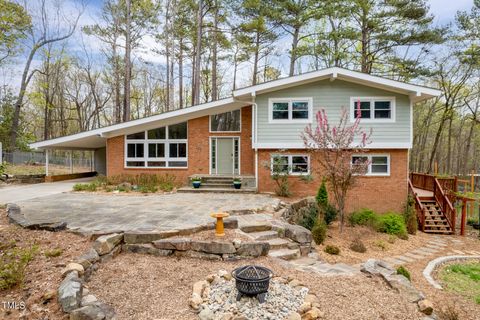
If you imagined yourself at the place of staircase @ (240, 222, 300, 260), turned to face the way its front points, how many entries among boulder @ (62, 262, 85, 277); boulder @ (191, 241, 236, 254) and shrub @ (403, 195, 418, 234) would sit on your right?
2

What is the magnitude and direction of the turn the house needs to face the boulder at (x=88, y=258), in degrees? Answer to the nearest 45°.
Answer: approximately 45° to its right

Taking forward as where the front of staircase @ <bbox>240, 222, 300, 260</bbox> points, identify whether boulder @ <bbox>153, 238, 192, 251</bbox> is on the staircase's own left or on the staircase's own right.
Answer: on the staircase's own right

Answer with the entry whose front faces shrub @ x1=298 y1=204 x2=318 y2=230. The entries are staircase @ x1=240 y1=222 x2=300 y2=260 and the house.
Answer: the house

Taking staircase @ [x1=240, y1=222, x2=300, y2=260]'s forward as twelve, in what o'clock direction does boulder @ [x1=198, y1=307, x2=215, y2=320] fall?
The boulder is roughly at 2 o'clock from the staircase.

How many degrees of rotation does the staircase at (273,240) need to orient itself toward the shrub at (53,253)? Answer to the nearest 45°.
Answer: approximately 90° to its right

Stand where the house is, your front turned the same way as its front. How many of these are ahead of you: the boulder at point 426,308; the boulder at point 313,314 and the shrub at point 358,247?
3

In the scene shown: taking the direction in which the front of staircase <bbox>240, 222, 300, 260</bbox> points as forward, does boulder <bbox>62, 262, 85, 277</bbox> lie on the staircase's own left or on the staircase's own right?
on the staircase's own right

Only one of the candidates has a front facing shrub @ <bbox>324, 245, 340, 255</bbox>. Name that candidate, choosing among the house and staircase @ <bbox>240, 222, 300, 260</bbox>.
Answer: the house

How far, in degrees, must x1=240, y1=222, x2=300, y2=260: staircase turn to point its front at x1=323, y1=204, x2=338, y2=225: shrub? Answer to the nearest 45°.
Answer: approximately 90° to its left

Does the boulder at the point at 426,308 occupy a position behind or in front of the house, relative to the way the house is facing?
in front

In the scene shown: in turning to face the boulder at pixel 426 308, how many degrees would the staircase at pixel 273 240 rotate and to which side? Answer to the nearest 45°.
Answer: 0° — it already faces it

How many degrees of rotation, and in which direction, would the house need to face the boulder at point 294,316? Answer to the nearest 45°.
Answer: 0° — it already faces it

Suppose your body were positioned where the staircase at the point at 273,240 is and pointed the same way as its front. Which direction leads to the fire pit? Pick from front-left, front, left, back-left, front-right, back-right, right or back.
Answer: front-right

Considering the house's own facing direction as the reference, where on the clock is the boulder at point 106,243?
The boulder is roughly at 1 o'clock from the house.
